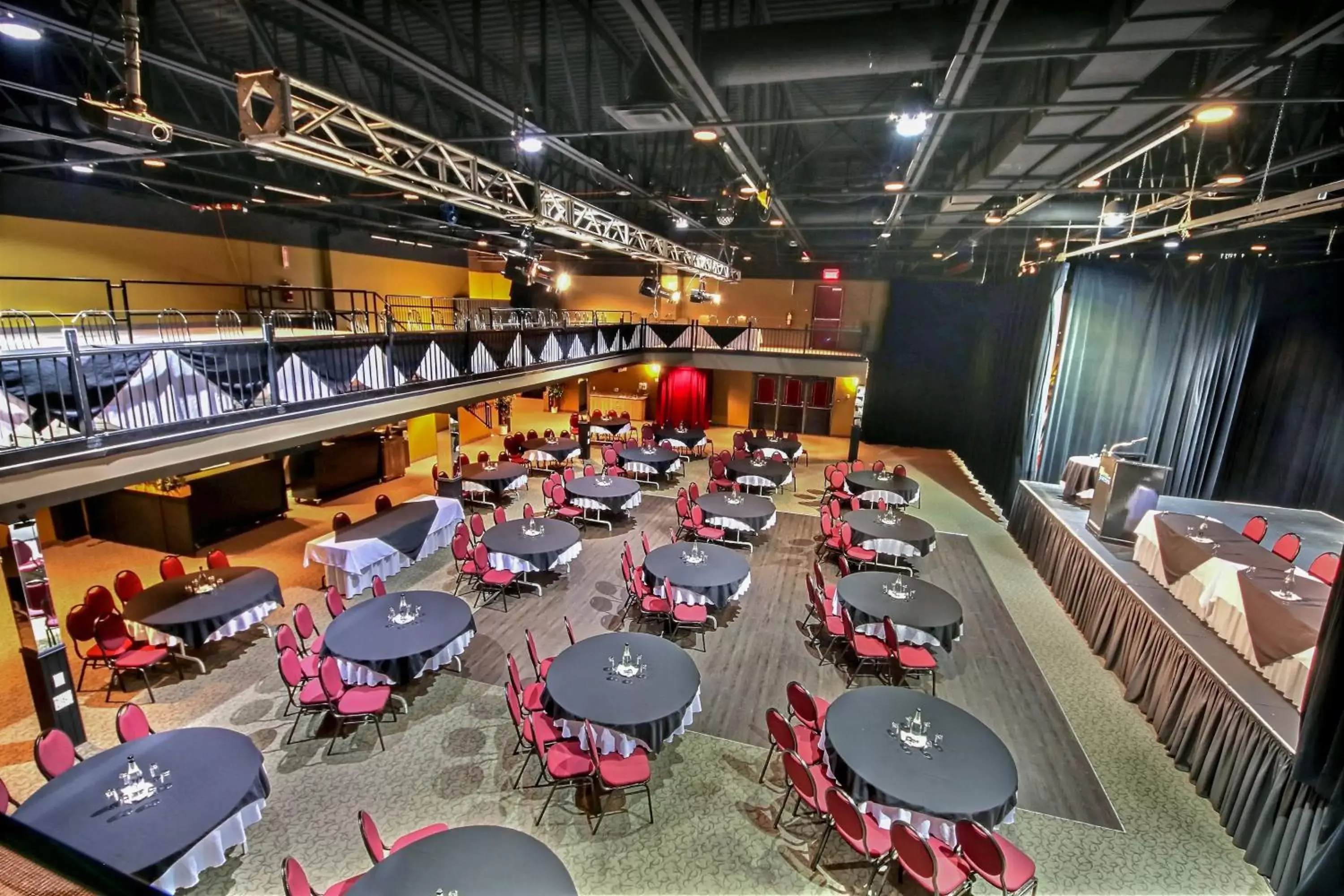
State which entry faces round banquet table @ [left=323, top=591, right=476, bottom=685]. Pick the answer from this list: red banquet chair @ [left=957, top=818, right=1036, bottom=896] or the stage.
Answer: the stage

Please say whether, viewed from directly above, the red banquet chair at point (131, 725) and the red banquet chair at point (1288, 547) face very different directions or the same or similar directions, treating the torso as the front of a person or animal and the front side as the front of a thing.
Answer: very different directions

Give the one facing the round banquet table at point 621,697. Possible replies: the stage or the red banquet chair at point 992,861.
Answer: the stage

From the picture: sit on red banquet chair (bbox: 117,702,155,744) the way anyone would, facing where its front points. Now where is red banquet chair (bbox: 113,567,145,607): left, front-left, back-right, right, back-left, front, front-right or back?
back-left

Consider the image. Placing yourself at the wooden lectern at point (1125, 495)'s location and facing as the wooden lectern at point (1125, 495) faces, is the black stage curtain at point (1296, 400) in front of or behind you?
behind

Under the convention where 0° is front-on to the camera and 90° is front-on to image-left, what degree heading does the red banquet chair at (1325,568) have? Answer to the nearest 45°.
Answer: approximately 45°

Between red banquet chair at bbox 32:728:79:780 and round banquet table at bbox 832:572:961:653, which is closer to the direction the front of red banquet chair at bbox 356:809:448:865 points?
the round banquet table
